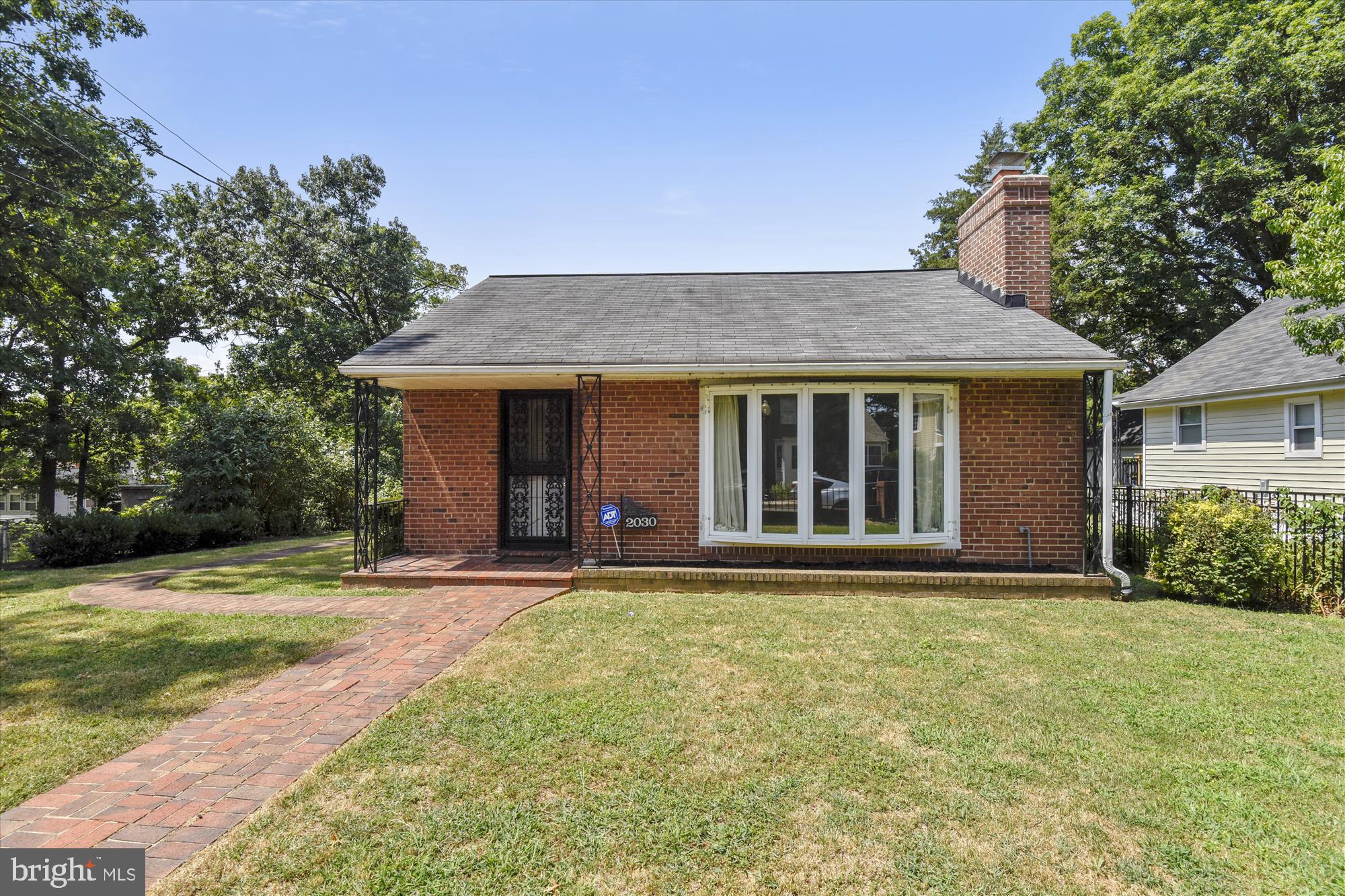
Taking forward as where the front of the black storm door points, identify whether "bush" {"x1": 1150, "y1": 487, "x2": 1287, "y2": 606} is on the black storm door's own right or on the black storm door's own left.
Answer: on the black storm door's own left

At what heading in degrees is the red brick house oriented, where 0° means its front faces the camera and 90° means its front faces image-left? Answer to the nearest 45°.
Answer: approximately 0°

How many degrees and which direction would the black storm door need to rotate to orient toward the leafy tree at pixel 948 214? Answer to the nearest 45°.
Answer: approximately 135° to its left

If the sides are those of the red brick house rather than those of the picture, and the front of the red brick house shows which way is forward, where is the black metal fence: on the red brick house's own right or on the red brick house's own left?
on the red brick house's own left

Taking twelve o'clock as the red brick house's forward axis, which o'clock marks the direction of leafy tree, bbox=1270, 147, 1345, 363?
The leafy tree is roughly at 9 o'clock from the red brick house.

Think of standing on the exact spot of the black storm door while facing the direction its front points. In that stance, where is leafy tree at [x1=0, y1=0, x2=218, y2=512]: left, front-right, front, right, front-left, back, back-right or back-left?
back-right

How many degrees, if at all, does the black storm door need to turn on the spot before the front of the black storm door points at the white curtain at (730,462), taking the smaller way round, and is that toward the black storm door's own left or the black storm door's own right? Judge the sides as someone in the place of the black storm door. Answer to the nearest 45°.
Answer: approximately 45° to the black storm door's own left

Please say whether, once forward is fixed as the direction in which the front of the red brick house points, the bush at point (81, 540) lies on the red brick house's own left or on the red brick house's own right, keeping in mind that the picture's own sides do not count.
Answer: on the red brick house's own right

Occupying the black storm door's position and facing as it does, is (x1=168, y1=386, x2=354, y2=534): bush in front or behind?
behind

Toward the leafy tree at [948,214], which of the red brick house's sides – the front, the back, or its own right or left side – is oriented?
back
